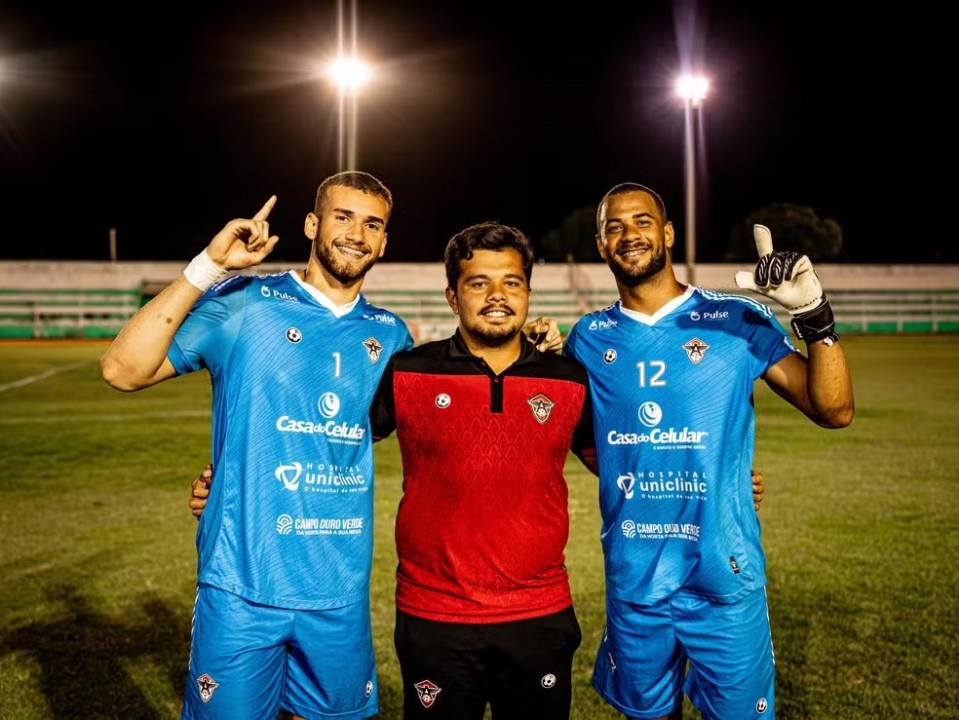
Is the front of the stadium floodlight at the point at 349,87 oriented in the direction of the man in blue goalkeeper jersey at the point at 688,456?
yes

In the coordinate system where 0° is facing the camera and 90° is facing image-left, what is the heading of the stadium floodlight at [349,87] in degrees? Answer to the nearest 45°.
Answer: approximately 0°

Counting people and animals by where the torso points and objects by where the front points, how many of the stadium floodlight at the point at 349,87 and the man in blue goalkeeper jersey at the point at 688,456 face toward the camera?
2

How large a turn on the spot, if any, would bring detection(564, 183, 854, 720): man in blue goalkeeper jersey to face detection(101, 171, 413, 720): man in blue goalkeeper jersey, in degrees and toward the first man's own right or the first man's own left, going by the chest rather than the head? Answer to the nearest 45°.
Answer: approximately 45° to the first man's own right

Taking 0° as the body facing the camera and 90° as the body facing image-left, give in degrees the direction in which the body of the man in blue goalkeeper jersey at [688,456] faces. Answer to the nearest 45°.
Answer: approximately 0°

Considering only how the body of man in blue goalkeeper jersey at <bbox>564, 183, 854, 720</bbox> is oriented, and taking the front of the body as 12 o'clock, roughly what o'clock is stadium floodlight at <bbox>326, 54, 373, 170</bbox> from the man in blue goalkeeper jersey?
The stadium floodlight is roughly at 5 o'clock from the man in blue goalkeeper jersey.

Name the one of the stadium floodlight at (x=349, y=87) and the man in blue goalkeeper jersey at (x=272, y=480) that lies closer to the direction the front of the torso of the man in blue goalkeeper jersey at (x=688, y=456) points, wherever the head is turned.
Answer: the man in blue goalkeeper jersey
